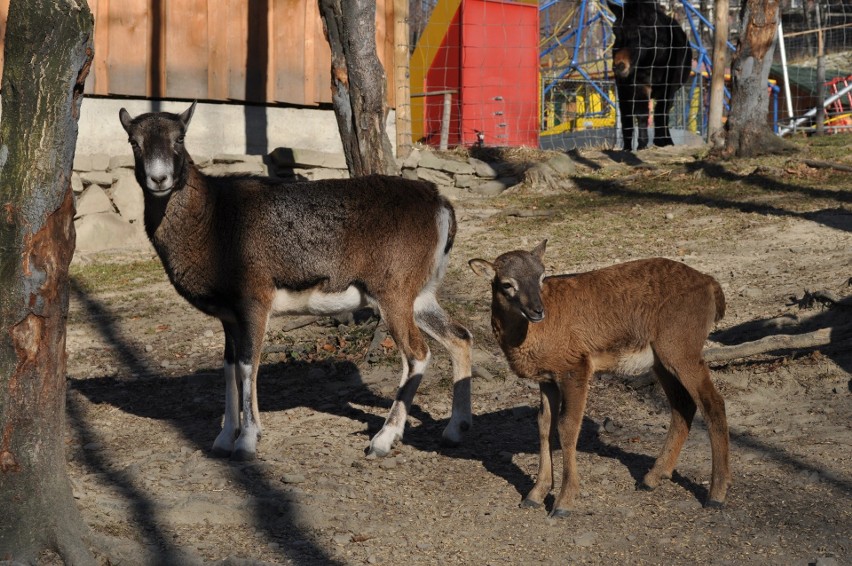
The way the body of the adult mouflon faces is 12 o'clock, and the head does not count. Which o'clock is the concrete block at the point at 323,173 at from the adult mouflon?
The concrete block is roughly at 3 o'clock from the adult mouflon.

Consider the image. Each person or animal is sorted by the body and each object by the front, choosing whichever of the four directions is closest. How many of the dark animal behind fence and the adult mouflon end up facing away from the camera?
0

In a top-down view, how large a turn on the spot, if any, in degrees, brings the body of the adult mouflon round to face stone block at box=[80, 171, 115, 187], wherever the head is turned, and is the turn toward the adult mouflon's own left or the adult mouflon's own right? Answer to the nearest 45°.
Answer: approximately 90° to the adult mouflon's own right

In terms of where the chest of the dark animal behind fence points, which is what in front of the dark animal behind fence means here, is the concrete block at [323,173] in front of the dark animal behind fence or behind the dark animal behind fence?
in front

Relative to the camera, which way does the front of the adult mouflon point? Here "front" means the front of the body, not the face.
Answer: to the viewer's left

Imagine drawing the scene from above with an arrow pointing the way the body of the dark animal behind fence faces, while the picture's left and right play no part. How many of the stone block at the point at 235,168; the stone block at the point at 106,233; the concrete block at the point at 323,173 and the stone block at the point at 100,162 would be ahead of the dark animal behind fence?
4

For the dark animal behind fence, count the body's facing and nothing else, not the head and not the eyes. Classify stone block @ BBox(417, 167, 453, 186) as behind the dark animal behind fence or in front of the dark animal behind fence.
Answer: in front

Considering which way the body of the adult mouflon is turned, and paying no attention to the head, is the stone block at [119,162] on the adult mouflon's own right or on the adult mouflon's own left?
on the adult mouflon's own right

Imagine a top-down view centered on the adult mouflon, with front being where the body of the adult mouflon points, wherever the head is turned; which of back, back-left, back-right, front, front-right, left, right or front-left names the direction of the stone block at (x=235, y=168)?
right

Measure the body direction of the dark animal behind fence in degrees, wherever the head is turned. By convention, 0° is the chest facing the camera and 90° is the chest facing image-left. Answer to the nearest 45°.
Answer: approximately 45°

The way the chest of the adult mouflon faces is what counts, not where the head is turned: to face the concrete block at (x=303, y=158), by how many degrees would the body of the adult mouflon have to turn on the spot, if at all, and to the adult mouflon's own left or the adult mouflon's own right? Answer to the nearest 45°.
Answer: approximately 90° to the adult mouflon's own right

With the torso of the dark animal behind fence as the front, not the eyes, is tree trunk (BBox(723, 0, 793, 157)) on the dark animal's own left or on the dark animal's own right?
on the dark animal's own left
